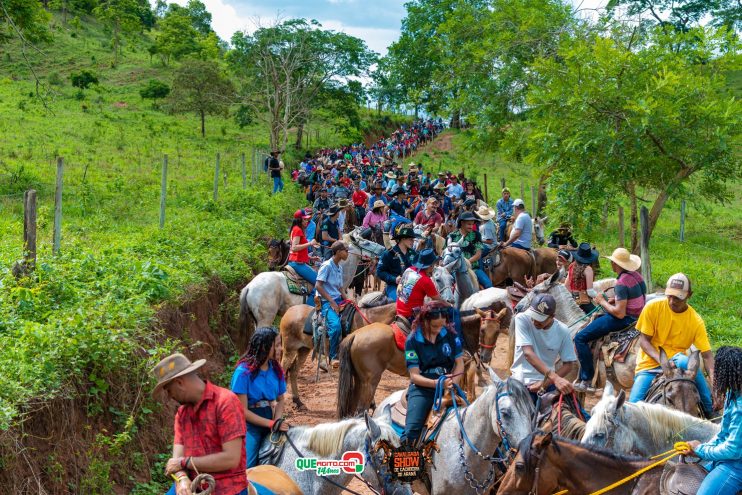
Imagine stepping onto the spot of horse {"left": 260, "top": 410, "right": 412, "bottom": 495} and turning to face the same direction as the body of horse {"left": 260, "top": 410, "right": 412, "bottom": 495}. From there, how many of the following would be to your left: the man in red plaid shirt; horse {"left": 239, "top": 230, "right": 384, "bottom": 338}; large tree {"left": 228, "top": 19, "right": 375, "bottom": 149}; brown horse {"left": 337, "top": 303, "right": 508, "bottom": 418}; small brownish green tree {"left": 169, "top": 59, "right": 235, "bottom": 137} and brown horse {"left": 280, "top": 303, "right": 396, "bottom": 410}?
5

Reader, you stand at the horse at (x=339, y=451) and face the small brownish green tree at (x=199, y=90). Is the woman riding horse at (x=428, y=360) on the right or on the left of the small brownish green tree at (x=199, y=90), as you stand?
right

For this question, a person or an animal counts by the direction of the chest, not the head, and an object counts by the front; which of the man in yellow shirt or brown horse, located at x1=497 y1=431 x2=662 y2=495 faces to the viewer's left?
the brown horse

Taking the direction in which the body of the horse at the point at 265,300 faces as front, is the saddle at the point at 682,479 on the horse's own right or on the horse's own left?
on the horse's own right

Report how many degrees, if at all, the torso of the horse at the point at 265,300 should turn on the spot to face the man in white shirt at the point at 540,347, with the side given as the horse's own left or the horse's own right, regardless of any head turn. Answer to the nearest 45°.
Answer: approximately 45° to the horse's own right

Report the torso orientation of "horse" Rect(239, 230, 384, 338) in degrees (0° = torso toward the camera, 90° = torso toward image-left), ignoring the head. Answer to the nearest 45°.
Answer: approximately 270°

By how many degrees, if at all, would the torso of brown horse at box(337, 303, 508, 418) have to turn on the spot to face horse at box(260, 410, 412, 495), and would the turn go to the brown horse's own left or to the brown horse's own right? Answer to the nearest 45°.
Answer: approximately 135° to the brown horse's own right

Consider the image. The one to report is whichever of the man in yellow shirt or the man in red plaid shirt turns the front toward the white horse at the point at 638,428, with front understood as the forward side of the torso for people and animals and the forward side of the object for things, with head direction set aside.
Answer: the man in yellow shirt

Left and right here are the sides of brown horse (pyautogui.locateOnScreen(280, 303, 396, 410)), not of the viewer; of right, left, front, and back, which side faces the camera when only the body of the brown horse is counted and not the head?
right

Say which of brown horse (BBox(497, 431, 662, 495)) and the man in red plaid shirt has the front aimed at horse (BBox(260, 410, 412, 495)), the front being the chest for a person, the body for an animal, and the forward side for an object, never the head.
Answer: the brown horse

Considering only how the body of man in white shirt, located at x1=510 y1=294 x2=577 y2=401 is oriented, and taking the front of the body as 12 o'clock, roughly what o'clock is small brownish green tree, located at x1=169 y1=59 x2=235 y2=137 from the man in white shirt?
The small brownish green tree is roughly at 5 o'clock from the man in white shirt.

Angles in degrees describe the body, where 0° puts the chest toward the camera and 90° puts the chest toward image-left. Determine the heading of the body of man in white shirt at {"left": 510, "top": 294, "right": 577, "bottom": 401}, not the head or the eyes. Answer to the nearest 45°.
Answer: approximately 0°

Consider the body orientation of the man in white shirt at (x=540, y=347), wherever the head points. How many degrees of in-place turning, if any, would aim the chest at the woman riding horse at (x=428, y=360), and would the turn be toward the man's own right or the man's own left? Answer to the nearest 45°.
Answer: approximately 45° to the man's own right
